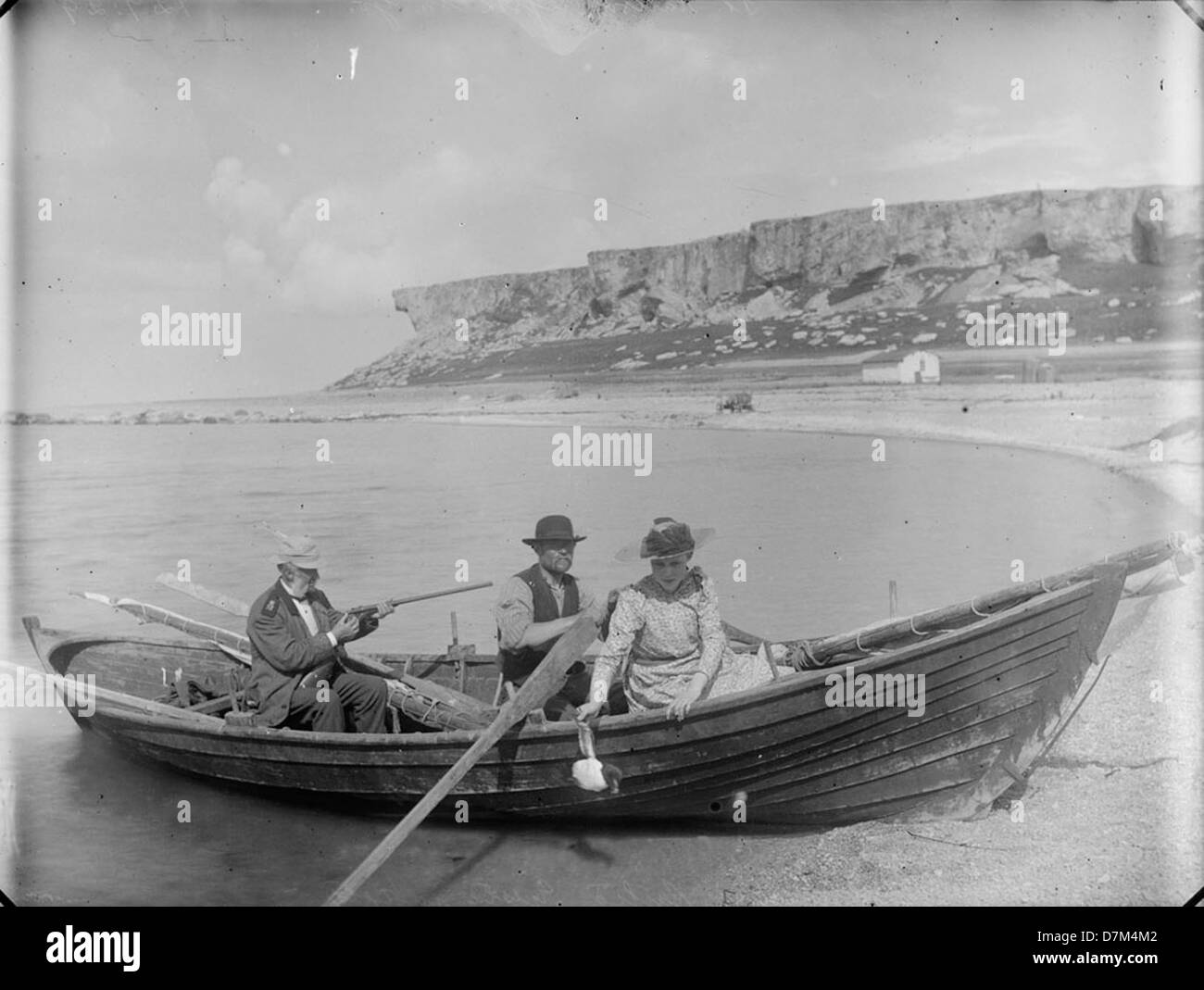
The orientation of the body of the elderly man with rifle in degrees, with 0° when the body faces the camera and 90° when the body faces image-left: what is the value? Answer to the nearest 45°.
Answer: approximately 315°

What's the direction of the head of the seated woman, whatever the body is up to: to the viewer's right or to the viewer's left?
to the viewer's left

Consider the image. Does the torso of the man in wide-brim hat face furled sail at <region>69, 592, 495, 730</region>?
no

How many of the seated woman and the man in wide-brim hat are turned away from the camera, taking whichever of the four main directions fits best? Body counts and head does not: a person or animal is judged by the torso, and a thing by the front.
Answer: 0

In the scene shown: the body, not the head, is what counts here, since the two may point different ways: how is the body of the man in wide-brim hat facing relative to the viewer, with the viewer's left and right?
facing the viewer and to the right of the viewer

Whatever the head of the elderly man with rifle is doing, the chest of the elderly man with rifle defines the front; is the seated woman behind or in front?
in front

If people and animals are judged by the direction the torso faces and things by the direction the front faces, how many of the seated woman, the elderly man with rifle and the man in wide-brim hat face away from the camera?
0

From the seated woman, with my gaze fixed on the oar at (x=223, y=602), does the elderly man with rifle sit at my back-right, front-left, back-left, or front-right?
front-left

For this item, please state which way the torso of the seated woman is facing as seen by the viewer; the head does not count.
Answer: toward the camera

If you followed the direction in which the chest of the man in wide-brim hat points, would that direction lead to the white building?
no
